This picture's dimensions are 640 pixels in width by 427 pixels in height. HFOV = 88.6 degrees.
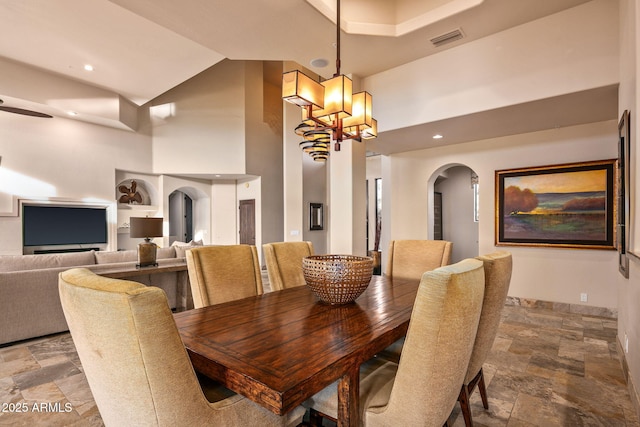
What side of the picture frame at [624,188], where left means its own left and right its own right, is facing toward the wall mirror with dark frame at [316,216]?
front

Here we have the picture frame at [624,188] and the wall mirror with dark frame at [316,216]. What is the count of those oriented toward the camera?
1

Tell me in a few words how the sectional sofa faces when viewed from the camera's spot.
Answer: facing away from the viewer and to the left of the viewer

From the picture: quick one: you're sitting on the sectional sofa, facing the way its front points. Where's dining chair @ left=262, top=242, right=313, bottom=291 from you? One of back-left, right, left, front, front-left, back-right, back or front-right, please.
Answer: back

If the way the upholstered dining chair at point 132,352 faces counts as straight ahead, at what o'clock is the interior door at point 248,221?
The interior door is roughly at 11 o'clock from the upholstered dining chair.

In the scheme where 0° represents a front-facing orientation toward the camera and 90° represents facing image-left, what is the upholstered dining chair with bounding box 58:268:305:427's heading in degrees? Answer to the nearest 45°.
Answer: approximately 225°

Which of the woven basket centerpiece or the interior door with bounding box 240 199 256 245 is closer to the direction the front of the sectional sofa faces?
the interior door

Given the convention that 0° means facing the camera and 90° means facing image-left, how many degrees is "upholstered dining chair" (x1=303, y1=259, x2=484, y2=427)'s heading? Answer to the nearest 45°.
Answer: approximately 135°

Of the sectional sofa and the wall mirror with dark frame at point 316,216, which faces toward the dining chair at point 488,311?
the wall mirror with dark frame

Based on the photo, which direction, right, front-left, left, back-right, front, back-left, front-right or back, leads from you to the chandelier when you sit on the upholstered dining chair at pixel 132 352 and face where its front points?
front

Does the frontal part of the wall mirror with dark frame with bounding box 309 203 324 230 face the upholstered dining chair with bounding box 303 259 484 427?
yes

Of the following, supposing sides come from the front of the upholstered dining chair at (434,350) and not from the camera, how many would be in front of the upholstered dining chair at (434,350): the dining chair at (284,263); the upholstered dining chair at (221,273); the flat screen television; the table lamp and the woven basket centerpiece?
5

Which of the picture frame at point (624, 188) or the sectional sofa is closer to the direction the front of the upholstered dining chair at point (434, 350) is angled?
the sectional sofa

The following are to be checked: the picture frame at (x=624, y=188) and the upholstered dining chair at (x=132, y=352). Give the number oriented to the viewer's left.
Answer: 1

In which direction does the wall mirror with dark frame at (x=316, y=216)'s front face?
toward the camera

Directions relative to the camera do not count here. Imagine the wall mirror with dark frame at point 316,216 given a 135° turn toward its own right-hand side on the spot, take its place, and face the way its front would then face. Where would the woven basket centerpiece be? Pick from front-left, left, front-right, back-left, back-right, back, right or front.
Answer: back-left

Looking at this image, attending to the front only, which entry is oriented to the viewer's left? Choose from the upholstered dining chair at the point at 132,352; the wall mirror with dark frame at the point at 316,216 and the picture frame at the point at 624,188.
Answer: the picture frame at the point at 624,188

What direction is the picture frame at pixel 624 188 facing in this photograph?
to the viewer's left

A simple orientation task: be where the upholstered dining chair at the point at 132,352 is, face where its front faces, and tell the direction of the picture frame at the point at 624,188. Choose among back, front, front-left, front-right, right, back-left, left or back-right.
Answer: front-right
